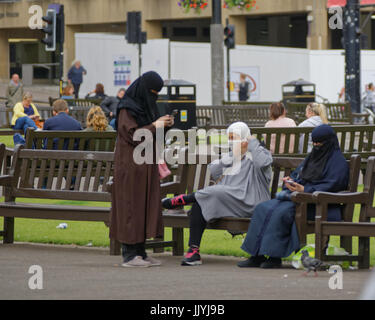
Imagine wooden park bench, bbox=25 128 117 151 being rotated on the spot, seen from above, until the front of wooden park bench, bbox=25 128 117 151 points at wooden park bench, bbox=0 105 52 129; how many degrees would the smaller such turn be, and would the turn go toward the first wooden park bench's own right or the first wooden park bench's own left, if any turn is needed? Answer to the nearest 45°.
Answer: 0° — it already faces it

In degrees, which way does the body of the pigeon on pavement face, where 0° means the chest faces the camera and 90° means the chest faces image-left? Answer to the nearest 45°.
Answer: approximately 90°

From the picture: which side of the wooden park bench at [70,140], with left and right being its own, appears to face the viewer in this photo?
back

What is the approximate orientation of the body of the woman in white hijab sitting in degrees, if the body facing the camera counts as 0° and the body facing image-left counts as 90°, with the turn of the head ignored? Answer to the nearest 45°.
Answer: approximately 45°

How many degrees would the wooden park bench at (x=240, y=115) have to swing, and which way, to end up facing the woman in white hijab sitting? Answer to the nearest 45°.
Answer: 0° — it already faces them

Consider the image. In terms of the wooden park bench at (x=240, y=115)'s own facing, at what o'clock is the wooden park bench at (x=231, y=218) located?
the wooden park bench at (x=231, y=218) is roughly at 12 o'clock from the wooden park bench at (x=240, y=115).

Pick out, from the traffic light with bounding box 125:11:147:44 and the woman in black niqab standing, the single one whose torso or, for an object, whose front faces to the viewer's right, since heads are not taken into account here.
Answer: the woman in black niqab standing
